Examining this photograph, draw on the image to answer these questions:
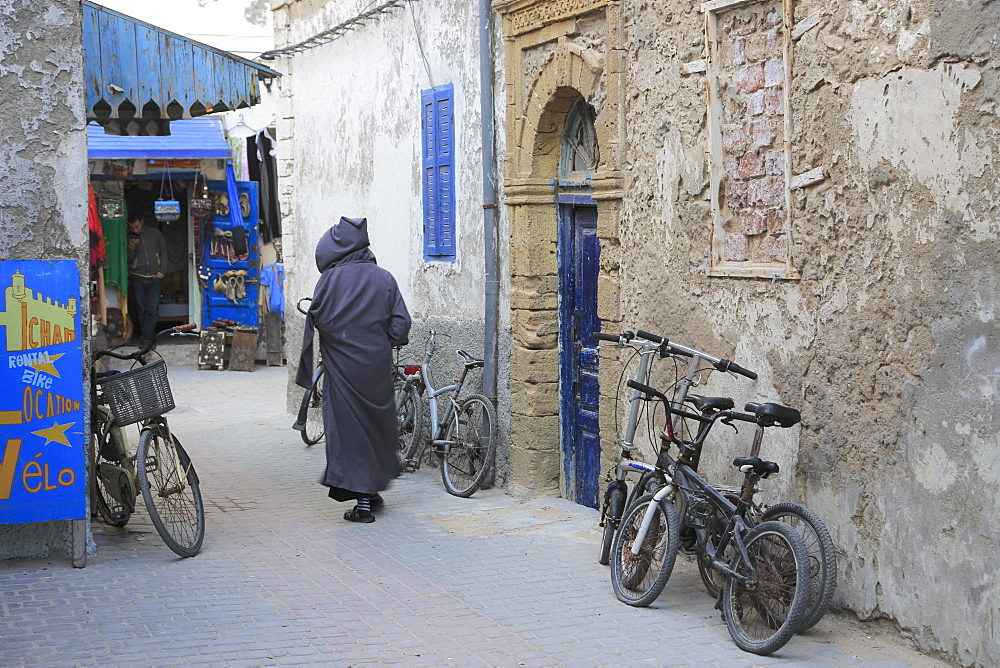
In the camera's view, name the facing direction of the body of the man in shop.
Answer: toward the camera

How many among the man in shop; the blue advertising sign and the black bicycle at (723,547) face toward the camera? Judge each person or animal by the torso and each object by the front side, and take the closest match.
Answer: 2

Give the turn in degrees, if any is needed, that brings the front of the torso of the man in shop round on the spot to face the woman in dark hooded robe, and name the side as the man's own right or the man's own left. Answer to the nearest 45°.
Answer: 0° — they already face them

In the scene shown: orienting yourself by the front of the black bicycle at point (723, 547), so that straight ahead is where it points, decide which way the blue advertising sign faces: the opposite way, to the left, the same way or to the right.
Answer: the opposite way

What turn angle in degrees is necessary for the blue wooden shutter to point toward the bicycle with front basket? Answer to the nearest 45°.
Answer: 0° — it already faces it

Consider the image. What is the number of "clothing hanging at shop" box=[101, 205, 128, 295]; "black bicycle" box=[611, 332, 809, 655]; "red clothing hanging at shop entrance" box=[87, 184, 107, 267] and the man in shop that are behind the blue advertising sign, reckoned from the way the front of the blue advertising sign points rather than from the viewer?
3

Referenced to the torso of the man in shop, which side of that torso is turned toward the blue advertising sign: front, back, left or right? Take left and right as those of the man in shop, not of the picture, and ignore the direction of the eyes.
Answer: front

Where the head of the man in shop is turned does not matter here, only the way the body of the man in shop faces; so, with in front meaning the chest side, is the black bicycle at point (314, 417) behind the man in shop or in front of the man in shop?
in front

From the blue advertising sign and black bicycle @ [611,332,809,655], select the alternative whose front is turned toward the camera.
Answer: the blue advertising sign
